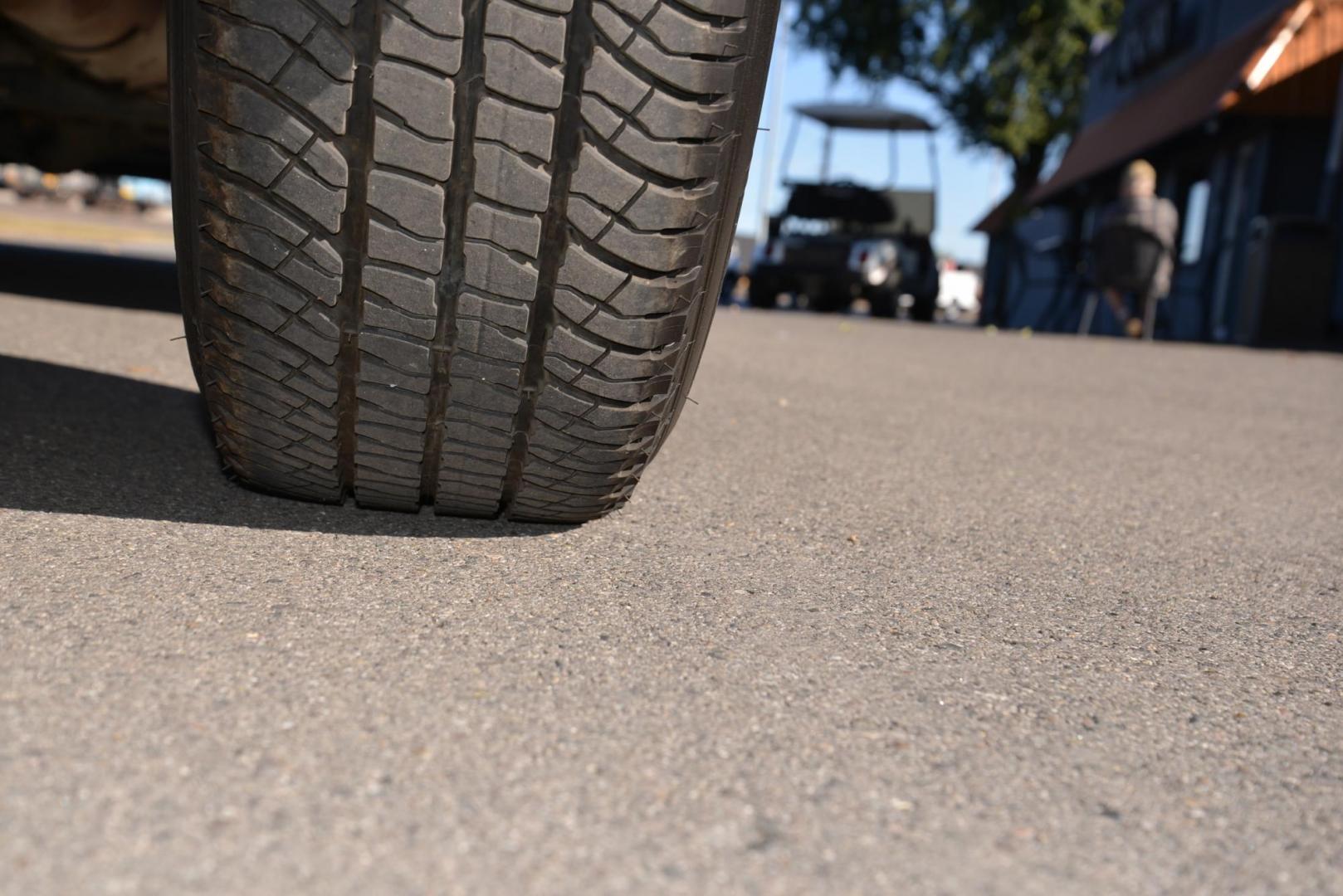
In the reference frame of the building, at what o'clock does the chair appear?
The chair is roughly at 11 o'clock from the building.

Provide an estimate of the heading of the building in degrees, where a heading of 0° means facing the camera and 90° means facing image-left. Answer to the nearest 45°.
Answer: approximately 45°

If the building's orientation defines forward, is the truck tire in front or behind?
in front
